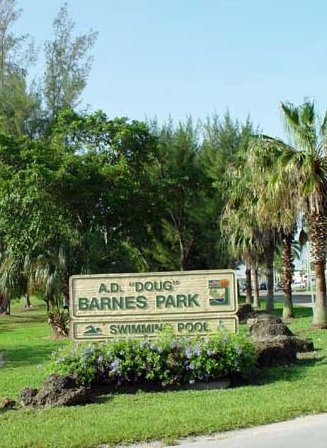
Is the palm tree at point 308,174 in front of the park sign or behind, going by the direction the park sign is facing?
behind

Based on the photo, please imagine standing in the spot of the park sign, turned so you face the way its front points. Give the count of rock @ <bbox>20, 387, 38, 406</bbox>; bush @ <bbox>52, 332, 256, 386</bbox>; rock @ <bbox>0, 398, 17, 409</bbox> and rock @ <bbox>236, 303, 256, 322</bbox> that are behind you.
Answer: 1

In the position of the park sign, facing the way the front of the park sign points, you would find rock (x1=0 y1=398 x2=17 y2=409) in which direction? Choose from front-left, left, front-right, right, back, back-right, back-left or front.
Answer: front-right

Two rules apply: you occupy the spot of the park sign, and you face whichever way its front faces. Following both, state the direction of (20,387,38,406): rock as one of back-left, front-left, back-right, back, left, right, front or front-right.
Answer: front-right

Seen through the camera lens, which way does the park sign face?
facing the viewer

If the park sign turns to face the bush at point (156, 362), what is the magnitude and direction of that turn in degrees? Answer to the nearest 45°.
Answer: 0° — it already faces it

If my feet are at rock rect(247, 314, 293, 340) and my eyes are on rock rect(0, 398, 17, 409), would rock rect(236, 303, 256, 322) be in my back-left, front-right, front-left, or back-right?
back-right

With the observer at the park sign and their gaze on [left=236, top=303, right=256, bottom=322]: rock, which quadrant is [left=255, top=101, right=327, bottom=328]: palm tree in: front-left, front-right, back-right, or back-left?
front-right

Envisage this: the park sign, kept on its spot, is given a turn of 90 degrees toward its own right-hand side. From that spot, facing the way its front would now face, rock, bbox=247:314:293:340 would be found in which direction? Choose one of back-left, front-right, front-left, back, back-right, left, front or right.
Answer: back-right

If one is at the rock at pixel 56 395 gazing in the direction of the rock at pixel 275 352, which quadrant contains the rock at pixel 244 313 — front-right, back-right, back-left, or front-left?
front-left

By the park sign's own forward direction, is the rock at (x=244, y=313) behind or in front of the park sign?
behind

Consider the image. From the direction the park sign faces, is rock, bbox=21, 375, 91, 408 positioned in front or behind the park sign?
in front

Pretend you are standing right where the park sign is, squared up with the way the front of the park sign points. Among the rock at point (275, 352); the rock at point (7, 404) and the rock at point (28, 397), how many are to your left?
1

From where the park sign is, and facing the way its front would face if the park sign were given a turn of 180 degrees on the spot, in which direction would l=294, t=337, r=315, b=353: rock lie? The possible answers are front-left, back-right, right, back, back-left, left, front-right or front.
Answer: front-right

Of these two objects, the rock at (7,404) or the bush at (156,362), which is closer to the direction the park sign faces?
the bush
